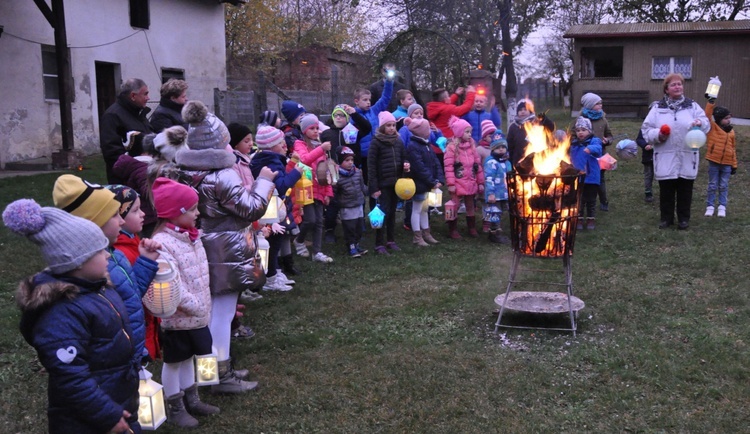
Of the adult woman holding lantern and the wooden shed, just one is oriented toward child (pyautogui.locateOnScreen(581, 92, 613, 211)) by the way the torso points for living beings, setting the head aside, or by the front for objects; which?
the wooden shed

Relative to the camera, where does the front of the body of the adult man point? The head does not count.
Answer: to the viewer's right

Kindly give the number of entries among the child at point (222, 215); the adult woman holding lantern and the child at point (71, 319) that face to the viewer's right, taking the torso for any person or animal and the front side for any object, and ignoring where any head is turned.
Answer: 2

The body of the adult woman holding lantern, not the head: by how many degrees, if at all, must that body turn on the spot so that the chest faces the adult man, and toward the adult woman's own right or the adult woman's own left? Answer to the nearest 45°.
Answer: approximately 45° to the adult woman's own right

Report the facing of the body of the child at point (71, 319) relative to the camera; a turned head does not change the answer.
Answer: to the viewer's right

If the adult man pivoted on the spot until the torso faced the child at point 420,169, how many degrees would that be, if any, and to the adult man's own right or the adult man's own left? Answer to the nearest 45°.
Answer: approximately 45° to the adult man's own left

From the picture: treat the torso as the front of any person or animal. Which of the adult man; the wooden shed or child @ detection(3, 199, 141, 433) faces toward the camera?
the wooden shed

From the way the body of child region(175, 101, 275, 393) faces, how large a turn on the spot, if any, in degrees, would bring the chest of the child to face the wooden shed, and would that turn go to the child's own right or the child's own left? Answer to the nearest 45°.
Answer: approximately 45° to the child's own left

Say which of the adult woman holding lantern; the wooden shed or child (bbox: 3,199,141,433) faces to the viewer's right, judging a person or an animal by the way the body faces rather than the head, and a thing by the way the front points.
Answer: the child

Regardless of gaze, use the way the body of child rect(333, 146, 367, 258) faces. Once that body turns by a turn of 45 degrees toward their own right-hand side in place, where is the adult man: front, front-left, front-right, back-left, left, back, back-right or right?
front-right

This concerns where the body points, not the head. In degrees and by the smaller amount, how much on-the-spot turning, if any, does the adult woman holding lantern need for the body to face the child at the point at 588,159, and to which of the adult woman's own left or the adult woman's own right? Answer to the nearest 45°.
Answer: approximately 90° to the adult woman's own right

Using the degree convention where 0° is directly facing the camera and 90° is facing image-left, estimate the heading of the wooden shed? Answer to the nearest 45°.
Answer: approximately 0°

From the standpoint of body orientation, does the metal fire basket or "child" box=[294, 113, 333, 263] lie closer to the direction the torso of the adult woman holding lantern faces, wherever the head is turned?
the metal fire basket

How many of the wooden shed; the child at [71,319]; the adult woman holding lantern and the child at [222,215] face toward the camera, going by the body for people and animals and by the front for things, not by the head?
2

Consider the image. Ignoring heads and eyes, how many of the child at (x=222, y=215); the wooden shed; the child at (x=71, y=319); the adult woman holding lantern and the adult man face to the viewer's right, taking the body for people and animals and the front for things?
3

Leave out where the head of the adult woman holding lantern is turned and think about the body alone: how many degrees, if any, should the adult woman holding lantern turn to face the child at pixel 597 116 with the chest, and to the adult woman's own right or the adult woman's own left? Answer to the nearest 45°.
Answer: approximately 135° to the adult woman's own right

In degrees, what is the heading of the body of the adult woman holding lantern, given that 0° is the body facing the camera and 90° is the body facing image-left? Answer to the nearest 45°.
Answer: approximately 0°
